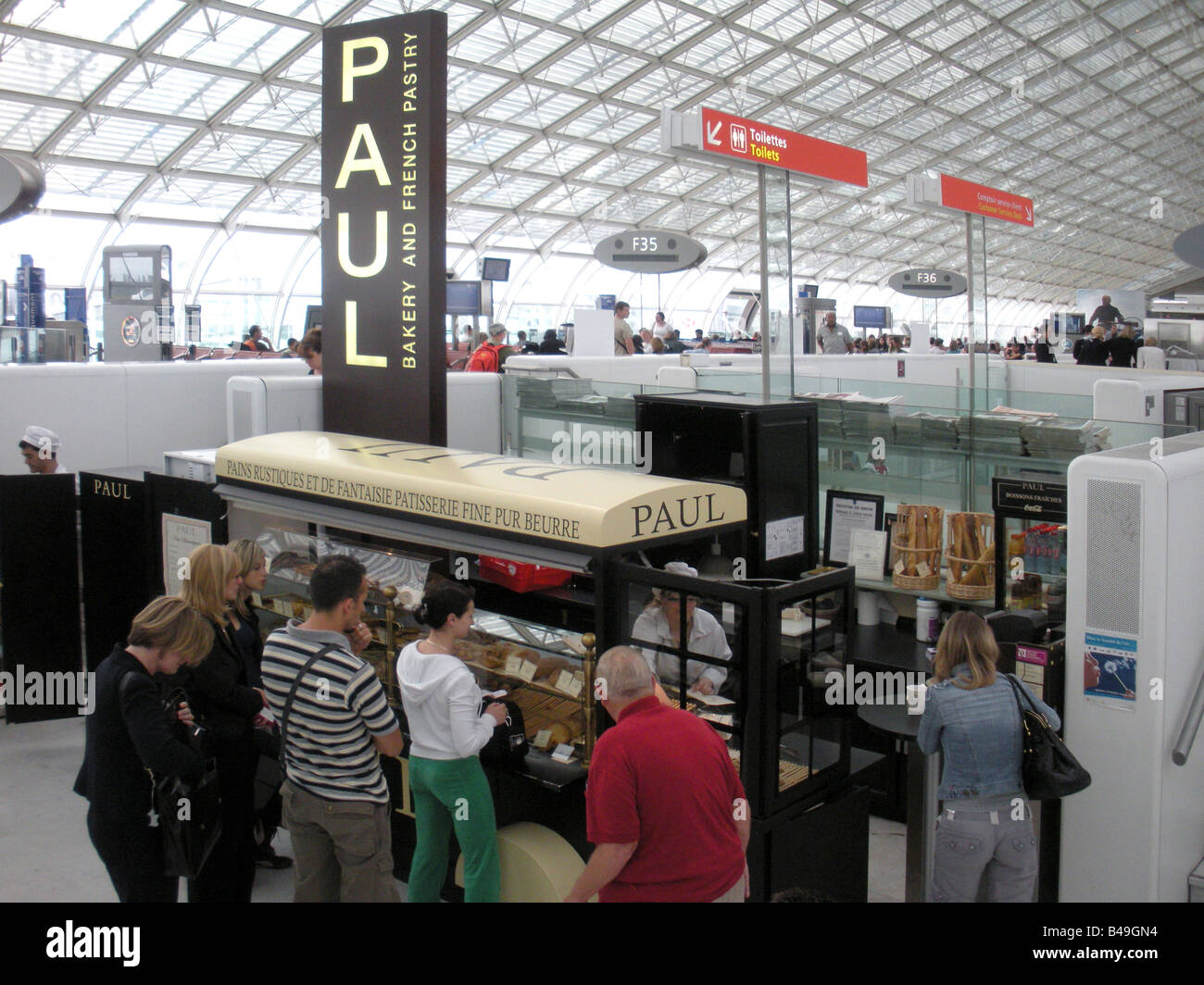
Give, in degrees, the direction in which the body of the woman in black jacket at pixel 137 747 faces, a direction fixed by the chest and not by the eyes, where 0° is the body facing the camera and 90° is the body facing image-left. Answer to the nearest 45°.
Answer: approximately 270°

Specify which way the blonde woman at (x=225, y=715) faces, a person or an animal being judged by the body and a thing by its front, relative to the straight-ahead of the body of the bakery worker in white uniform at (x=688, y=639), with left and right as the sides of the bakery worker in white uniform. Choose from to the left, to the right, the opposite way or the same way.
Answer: to the left

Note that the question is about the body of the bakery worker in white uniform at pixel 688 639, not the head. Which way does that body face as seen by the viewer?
toward the camera

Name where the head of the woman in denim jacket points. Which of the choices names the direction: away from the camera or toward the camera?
away from the camera

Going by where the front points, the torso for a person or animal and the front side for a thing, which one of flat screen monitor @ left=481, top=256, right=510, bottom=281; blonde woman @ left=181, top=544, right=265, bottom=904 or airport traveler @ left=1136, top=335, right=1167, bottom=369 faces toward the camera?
the flat screen monitor

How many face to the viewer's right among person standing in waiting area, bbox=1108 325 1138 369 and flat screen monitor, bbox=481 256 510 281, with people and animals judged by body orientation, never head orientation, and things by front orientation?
0

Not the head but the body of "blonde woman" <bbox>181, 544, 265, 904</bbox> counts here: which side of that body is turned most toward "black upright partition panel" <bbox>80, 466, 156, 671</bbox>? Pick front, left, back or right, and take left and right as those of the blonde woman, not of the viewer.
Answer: left

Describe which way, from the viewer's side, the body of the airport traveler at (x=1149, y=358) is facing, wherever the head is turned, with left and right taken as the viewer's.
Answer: facing away from the viewer

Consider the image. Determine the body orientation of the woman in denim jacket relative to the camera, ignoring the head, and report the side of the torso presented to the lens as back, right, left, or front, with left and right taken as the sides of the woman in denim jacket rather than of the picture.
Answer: back

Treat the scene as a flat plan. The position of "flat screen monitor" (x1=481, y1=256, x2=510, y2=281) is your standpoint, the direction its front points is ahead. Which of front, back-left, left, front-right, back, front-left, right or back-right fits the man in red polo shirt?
front

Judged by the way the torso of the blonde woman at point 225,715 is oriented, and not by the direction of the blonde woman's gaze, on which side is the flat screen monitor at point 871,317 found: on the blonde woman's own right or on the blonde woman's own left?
on the blonde woman's own left
